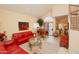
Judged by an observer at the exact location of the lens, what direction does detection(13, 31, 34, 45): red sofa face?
facing the viewer and to the right of the viewer
